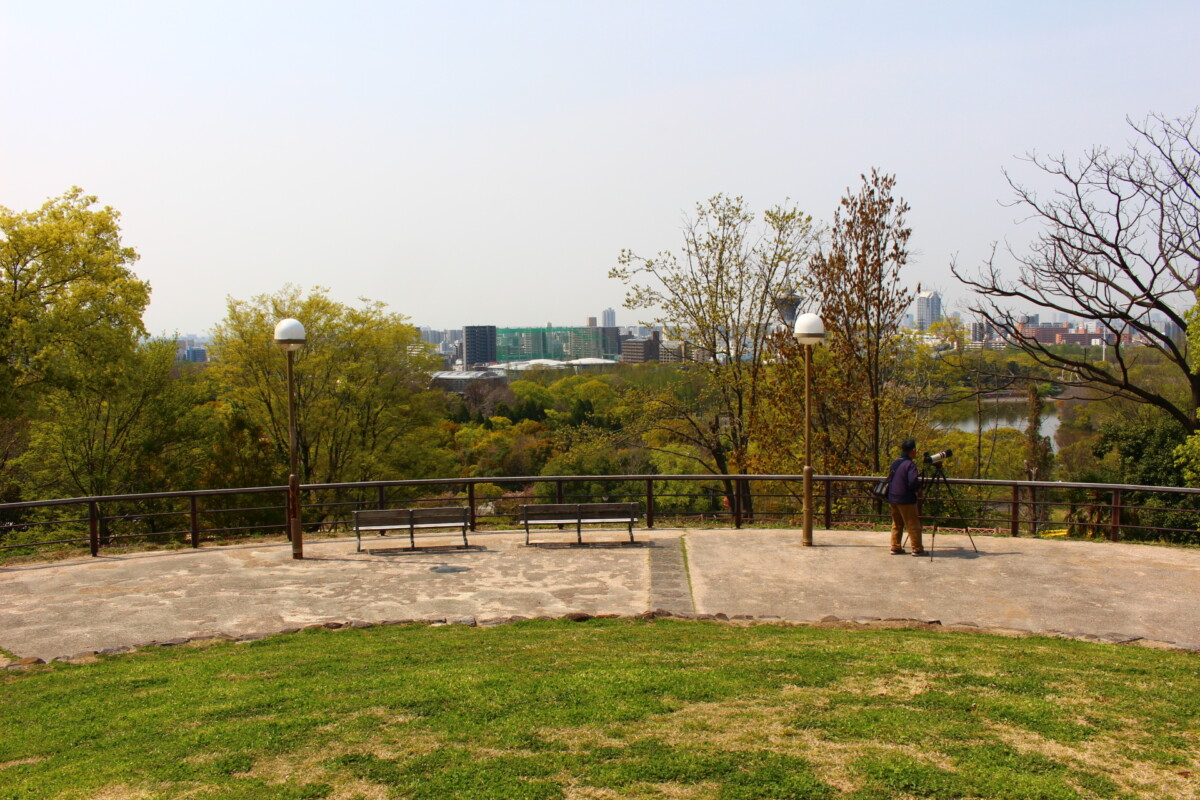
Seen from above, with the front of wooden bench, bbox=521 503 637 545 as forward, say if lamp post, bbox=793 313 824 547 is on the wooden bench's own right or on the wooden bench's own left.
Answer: on the wooden bench's own right

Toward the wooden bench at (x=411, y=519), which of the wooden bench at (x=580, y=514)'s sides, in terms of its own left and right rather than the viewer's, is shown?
left

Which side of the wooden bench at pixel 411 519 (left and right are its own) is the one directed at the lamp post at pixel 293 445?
left

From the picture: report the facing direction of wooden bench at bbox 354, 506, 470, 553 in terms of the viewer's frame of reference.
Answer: facing away from the viewer

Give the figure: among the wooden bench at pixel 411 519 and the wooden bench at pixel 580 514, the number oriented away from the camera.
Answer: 2

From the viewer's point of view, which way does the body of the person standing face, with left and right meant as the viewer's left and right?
facing away from the viewer and to the right of the viewer

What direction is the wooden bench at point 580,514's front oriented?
away from the camera

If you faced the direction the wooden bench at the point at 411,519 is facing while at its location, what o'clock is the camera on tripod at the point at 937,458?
The camera on tripod is roughly at 4 o'clock from the wooden bench.

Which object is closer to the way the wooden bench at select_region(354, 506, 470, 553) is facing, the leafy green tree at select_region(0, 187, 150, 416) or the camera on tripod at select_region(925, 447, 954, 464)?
the leafy green tree

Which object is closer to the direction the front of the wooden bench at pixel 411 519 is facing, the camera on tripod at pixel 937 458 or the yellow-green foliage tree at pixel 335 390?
the yellow-green foliage tree
